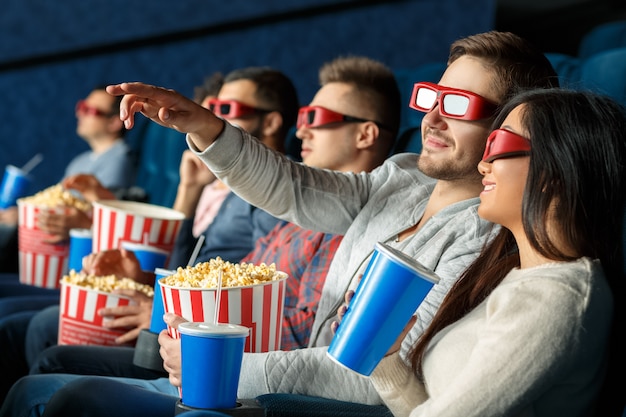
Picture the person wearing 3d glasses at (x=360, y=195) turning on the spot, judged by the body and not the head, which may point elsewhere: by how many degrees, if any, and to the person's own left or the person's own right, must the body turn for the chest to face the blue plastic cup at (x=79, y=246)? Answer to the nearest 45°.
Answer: approximately 90° to the person's own right

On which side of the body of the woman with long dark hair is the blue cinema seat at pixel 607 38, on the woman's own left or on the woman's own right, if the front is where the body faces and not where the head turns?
on the woman's own right

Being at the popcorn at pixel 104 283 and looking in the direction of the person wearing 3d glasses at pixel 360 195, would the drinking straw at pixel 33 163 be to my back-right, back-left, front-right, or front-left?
back-left

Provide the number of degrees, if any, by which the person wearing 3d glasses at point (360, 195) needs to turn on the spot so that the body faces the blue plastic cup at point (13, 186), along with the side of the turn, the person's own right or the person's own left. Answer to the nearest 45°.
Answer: approximately 90° to the person's own right

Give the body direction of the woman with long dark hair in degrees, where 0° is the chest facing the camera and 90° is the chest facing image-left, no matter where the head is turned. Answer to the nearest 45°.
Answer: approximately 90°

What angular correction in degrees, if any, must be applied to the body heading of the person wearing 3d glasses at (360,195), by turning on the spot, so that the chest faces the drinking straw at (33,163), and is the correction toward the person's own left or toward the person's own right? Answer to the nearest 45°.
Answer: approximately 90° to the person's own right
